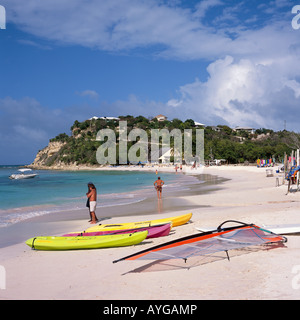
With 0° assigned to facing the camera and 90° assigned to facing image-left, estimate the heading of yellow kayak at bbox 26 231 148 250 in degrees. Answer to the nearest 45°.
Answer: approximately 270°

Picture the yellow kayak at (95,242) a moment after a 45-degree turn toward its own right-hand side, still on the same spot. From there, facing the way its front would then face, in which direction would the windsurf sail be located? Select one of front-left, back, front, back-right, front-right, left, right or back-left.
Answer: front
